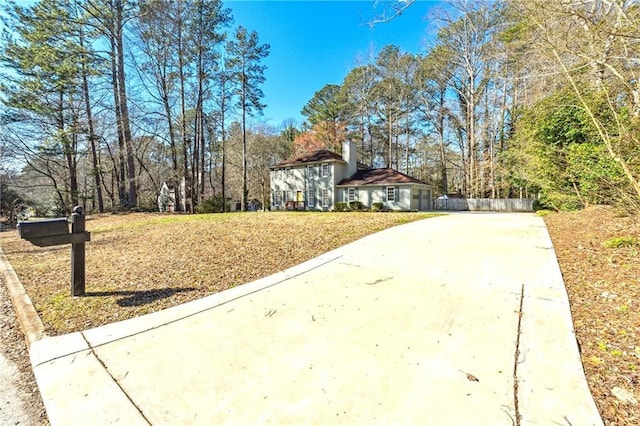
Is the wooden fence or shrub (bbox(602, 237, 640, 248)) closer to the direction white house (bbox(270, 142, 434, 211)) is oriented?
the shrub

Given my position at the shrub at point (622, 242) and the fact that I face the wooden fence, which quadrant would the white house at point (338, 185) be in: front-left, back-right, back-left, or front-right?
front-left

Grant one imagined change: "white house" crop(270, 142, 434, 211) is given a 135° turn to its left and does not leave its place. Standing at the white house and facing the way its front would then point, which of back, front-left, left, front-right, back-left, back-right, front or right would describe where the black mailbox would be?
right

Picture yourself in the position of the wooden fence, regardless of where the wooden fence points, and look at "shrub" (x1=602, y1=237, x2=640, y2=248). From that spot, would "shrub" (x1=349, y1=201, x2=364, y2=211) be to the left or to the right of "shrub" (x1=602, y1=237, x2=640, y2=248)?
right

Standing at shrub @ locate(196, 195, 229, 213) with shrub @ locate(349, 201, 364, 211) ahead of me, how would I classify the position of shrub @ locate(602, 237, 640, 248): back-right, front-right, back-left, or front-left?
front-right

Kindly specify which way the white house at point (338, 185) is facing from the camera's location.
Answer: facing the viewer and to the left of the viewer

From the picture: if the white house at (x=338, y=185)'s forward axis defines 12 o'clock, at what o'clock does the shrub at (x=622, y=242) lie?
The shrub is roughly at 10 o'clock from the white house.

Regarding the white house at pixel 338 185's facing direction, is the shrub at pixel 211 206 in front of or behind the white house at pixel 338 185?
in front

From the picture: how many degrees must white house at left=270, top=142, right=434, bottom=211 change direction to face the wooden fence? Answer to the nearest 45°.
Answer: approximately 135° to its left
